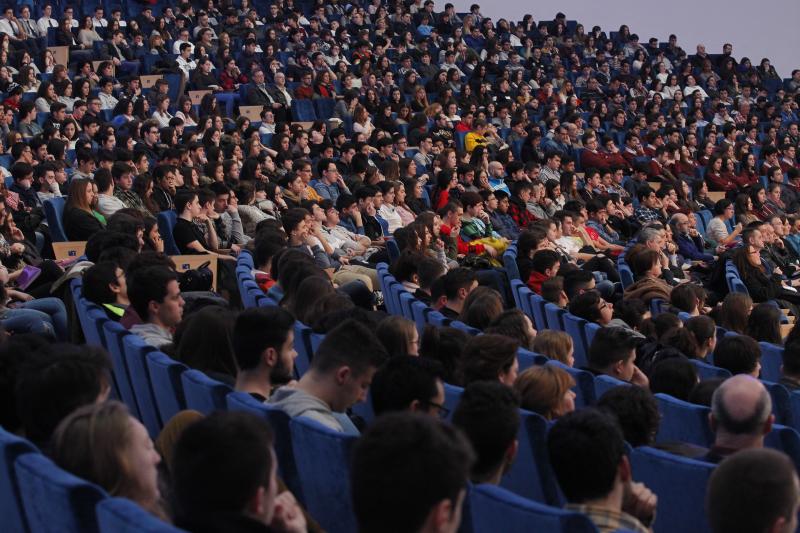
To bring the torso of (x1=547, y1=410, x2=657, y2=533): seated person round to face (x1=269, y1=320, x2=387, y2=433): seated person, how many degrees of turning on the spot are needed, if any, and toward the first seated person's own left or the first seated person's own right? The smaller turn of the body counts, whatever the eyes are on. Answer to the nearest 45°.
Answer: approximately 90° to the first seated person's own left

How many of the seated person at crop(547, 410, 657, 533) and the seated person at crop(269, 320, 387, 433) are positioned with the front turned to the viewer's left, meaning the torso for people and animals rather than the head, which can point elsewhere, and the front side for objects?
0

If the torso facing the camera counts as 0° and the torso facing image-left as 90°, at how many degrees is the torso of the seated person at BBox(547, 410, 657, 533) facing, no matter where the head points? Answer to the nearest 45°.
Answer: approximately 225°

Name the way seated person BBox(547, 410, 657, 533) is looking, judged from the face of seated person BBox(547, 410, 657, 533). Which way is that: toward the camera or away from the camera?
away from the camera

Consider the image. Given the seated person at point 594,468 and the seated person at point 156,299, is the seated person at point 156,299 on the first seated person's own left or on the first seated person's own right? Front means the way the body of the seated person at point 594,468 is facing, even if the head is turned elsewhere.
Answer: on the first seated person's own left
